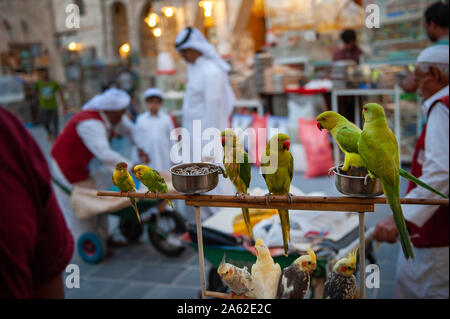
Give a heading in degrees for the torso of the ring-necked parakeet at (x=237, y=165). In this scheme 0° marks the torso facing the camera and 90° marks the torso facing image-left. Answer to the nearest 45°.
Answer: approximately 45°

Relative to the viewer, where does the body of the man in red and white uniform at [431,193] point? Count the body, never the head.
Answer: to the viewer's left

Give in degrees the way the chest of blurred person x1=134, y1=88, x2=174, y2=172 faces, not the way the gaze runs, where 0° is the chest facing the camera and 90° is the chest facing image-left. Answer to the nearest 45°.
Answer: approximately 0°

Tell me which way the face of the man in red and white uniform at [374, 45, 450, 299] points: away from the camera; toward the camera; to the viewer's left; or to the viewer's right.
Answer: to the viewer's left

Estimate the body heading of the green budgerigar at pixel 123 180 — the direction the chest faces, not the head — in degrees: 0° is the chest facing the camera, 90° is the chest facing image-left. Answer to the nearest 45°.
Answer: approximately 45°

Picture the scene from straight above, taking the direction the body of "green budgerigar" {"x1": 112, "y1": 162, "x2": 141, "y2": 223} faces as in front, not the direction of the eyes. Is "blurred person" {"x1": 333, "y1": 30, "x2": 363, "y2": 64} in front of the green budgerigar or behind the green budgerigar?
behind

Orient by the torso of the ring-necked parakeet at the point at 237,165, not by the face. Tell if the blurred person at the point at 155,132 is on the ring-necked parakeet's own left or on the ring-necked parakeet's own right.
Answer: on the ring-necked parakeet's own right
